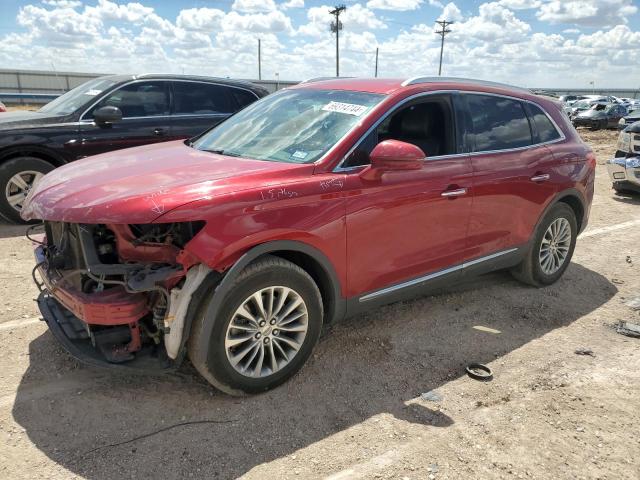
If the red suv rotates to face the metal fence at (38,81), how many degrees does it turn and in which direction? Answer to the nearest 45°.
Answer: approximately 90° to its right

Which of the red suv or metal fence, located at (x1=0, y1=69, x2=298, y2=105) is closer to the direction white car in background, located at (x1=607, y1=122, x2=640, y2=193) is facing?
the red suv

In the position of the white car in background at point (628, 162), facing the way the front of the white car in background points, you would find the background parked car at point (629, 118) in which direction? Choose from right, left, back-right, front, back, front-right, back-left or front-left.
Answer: back-right

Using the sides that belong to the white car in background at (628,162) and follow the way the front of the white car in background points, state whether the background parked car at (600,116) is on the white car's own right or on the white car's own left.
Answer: on the white car's own right

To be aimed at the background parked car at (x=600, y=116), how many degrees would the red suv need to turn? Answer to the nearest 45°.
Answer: approximately 180°

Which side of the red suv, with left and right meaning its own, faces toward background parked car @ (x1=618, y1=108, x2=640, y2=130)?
back

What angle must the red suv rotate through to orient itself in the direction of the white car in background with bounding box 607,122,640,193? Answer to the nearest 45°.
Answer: approximately 180°

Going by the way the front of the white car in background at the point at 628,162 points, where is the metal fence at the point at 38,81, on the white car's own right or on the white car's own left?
on the white car's own right

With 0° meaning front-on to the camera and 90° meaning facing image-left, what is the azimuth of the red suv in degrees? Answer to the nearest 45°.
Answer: approximately 45°

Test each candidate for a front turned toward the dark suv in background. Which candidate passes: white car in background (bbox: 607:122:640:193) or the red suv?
the white car in background

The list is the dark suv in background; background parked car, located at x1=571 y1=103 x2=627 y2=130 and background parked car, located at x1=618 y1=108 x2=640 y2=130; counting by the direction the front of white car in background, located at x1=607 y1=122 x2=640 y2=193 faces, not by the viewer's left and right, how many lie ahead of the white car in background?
1
